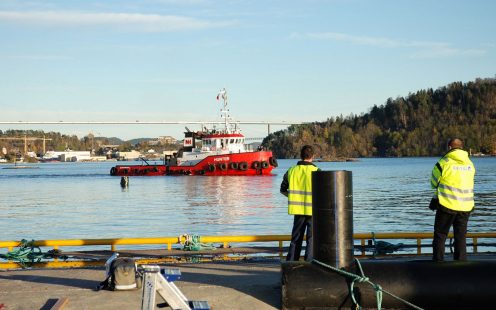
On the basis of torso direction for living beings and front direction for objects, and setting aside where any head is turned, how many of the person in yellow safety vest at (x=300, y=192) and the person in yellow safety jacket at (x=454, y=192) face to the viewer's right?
0

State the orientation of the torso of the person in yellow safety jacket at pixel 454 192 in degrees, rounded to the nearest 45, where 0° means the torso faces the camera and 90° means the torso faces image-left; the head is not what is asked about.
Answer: approximately 135°

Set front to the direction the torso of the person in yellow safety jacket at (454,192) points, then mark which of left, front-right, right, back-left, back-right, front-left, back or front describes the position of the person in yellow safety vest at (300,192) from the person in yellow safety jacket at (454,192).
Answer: front-left

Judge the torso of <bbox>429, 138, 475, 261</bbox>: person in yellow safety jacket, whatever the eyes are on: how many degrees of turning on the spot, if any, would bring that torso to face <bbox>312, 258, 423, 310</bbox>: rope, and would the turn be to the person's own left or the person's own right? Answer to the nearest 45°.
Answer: approximately 90° to the person's own left

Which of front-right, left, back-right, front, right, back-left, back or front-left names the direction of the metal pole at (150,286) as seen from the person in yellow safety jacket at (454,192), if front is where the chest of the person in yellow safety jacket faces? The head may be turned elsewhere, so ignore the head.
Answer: left

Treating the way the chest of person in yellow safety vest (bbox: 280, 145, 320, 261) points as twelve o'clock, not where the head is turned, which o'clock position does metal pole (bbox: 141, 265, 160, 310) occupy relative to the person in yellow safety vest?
The metal pole is roughly at 7 o'clock from the person in yellow safety vest.

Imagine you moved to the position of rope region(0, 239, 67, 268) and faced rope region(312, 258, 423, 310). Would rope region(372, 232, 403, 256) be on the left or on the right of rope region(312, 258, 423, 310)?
left

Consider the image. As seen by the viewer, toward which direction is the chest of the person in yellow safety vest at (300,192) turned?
away from the camera
